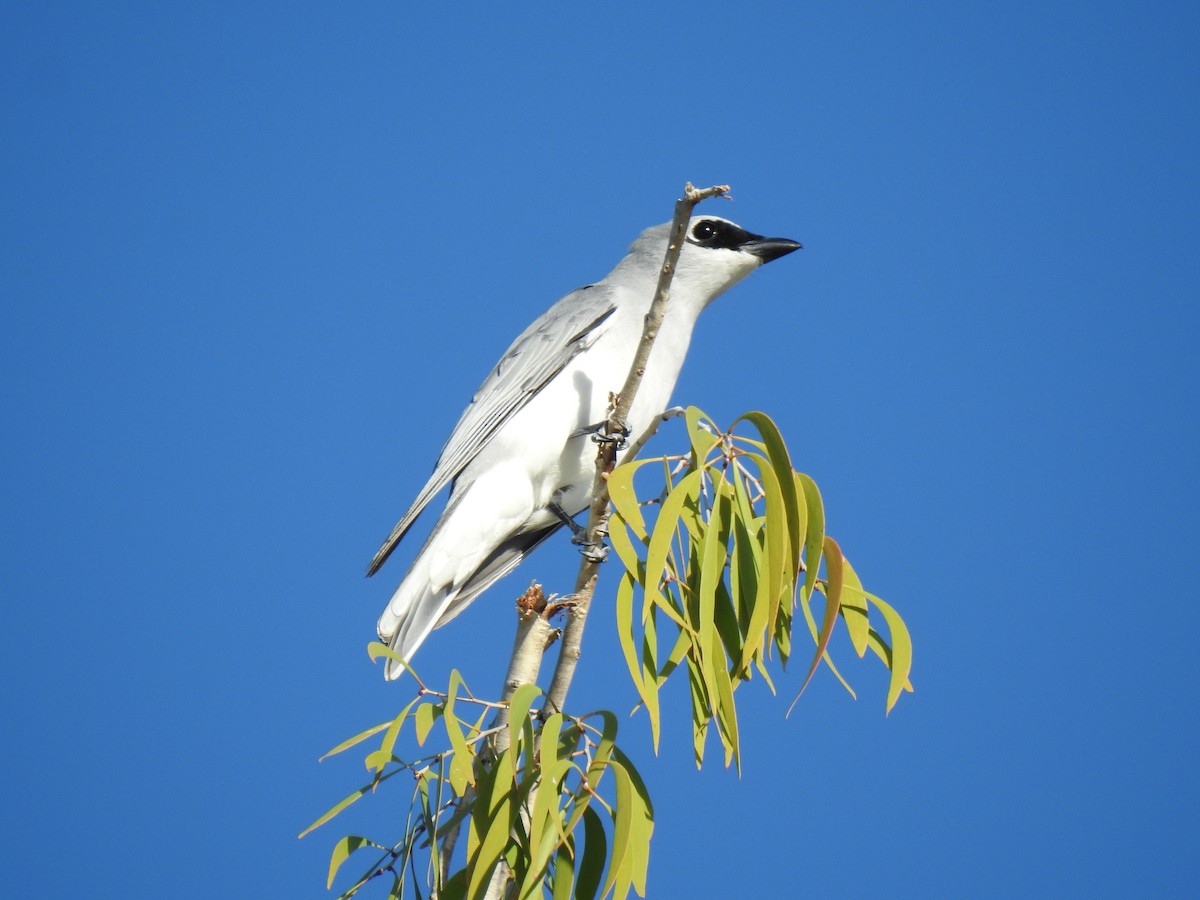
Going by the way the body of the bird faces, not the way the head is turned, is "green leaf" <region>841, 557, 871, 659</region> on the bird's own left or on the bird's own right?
on the bird's own right

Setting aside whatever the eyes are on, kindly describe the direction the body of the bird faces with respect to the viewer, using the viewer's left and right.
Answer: facing to the right of the viewer

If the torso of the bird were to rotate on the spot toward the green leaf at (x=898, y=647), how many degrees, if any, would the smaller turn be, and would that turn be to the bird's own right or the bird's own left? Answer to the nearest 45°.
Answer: approximately 45° to the bird's own right

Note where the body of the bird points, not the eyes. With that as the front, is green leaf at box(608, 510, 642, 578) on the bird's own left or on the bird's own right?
on the bird's own right

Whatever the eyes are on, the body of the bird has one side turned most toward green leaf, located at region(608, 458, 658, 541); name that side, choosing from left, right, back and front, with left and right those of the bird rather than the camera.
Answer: front
